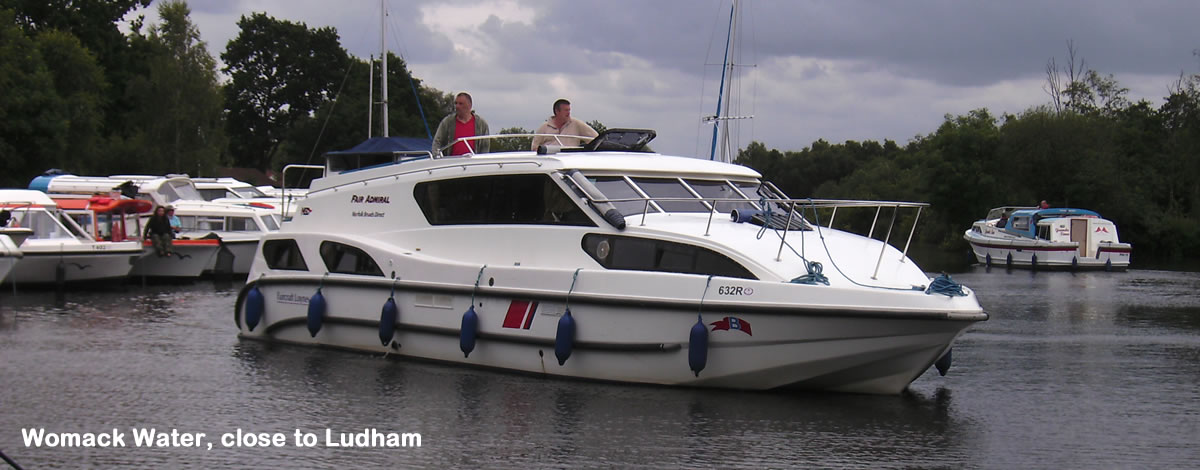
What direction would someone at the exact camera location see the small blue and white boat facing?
facing to the left of the viewer

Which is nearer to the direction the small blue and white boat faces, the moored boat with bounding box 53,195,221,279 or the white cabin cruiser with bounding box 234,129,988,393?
the moored boat

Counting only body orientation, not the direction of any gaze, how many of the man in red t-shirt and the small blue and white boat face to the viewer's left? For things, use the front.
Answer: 1

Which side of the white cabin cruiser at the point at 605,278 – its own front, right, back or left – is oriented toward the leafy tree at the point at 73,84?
back

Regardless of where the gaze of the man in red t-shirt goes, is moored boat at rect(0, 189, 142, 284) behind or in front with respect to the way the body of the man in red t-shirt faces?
behind

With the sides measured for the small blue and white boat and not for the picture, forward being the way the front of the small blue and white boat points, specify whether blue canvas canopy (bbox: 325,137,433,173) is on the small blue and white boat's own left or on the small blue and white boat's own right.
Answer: on the small blue and white boat's own left

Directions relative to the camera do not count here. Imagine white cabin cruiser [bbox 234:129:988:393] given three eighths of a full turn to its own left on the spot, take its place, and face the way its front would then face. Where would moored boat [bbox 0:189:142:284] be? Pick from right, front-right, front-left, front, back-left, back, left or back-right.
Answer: front-left

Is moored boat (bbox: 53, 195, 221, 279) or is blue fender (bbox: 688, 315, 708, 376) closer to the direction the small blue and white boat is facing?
the moored boat

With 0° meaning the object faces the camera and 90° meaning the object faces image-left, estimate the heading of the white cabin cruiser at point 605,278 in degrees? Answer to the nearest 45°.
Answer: approximately 315°
